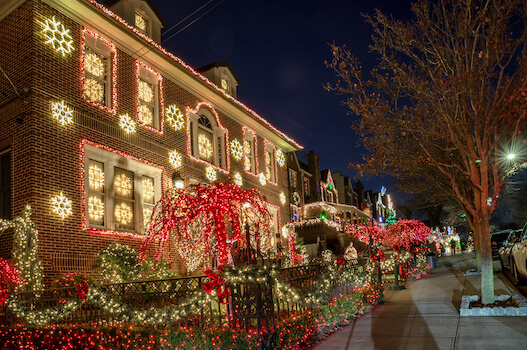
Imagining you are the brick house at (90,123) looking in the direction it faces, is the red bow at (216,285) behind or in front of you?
in front

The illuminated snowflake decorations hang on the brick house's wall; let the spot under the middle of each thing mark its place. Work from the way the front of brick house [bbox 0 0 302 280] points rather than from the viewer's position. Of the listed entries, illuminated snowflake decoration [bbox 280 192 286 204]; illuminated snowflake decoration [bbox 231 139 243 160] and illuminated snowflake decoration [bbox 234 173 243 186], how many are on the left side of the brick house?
3

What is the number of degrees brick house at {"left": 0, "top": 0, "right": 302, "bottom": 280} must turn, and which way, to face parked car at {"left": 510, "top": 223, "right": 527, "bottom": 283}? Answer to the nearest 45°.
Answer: approximately 45° to its left

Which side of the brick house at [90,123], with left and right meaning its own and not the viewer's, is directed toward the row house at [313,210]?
left

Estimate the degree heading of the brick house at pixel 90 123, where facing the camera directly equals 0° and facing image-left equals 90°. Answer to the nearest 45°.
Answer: approximately 315°

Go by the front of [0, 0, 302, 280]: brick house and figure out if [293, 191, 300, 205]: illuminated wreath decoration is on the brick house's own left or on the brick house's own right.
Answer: on the brick house's own left
